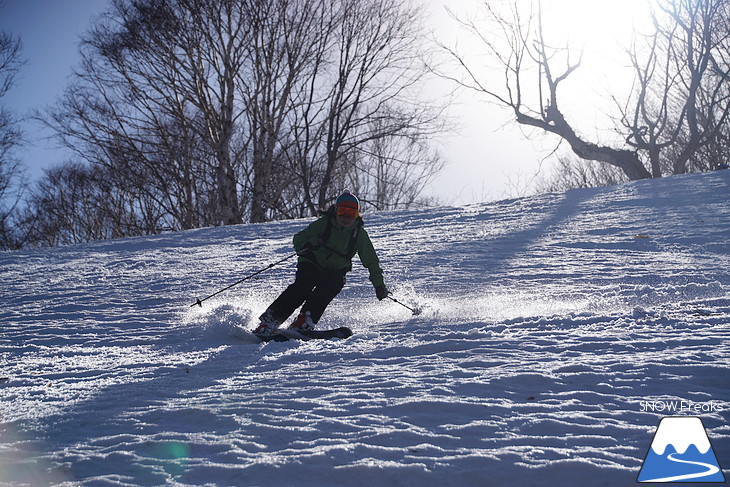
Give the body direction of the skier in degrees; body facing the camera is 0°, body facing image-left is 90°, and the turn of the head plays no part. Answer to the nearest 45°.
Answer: approximately 0°
